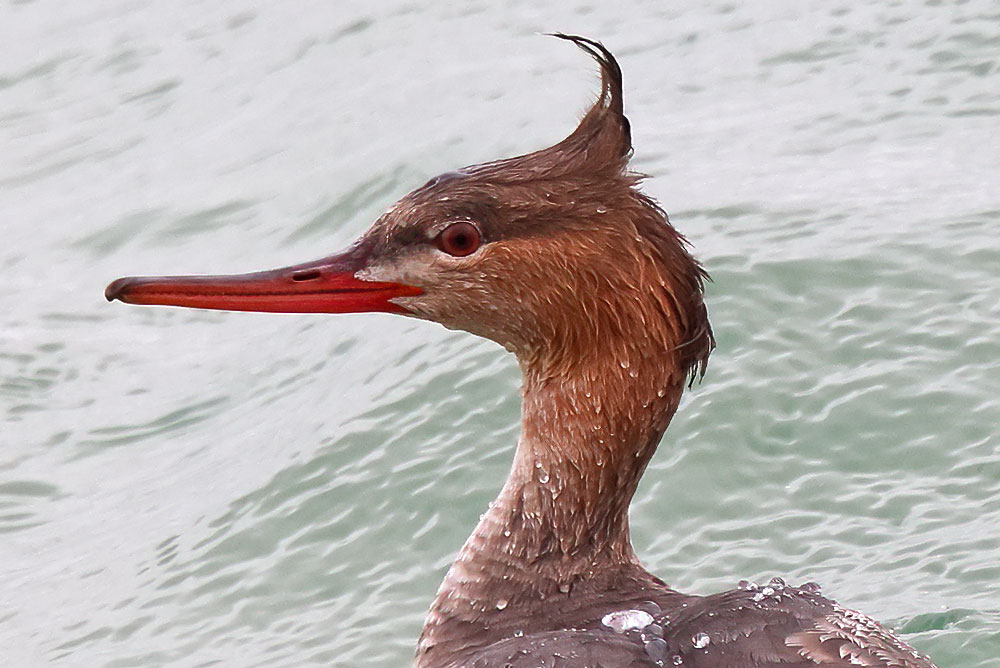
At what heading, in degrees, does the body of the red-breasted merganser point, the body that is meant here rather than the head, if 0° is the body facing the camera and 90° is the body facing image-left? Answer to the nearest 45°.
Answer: approximately 90°
